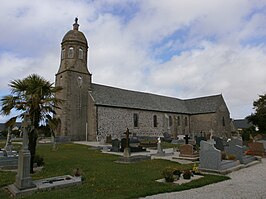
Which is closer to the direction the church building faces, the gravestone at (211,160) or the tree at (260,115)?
the gravestone

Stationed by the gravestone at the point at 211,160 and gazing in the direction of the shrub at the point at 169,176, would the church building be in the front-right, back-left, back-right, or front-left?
back-right

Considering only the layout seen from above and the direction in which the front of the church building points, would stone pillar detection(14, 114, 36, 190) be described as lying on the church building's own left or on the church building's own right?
on the church building's own left

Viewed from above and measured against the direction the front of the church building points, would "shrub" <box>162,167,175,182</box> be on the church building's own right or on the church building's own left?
on the church building's own left

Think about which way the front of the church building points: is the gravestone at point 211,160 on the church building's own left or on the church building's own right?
on the church building's own left

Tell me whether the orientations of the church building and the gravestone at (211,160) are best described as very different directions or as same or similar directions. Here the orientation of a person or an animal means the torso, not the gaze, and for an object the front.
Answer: very different directions
